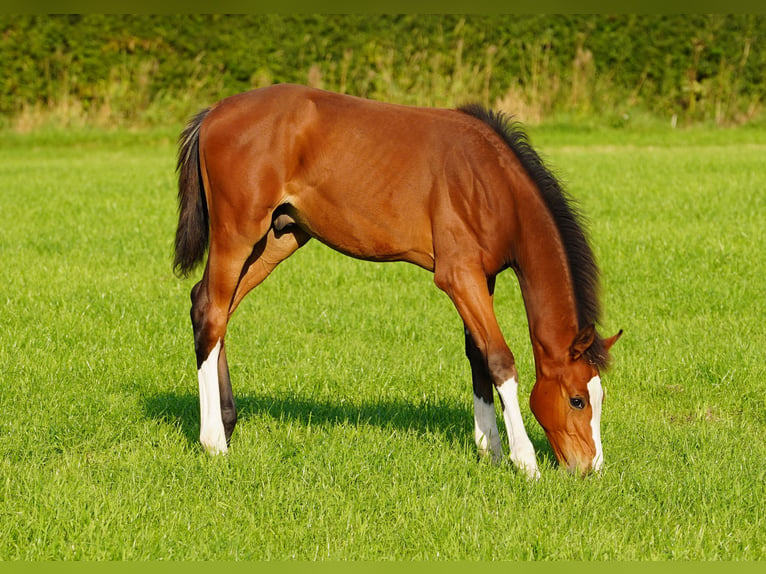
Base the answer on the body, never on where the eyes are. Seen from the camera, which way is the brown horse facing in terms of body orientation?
to the viewer's right

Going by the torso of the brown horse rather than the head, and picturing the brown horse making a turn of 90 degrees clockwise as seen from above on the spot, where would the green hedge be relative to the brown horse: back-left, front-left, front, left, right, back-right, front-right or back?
back
